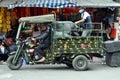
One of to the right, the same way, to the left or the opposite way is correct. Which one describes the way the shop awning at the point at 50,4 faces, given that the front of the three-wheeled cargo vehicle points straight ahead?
to the left

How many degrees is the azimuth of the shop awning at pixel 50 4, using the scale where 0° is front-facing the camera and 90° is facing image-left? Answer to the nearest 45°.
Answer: approximately 0°

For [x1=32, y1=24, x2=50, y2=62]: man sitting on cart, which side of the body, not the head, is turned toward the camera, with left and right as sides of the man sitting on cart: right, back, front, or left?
left

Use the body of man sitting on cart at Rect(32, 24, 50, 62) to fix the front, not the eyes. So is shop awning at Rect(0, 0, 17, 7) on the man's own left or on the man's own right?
on the man's own right

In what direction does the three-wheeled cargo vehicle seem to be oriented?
to the viewer's left

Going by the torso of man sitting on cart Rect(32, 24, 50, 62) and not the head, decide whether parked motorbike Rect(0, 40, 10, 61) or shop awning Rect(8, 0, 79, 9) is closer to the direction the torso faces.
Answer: the parked motorbike

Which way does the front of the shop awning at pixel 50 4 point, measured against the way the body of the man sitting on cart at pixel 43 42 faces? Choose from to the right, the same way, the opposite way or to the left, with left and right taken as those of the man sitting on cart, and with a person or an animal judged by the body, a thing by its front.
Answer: to the left

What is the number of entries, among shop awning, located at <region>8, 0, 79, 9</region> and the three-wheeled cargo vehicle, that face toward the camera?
1

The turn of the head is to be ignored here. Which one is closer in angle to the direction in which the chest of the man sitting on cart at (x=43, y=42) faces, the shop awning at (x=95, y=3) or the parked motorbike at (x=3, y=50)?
the parked motorbike

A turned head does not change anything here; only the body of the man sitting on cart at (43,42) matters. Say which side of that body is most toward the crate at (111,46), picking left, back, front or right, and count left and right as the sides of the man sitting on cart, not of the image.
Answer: back

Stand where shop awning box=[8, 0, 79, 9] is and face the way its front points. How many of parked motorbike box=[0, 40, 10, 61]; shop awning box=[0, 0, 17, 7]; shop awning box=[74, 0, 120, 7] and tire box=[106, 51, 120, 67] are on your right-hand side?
2

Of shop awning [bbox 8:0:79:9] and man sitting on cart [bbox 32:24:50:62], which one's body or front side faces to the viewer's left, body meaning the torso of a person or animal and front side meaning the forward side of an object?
the man sitting on cart

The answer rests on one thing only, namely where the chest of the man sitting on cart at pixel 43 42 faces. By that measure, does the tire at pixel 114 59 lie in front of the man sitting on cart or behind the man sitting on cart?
behind

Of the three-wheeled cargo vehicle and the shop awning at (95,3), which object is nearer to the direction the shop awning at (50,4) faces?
the three-wheeled cargo vehicle
